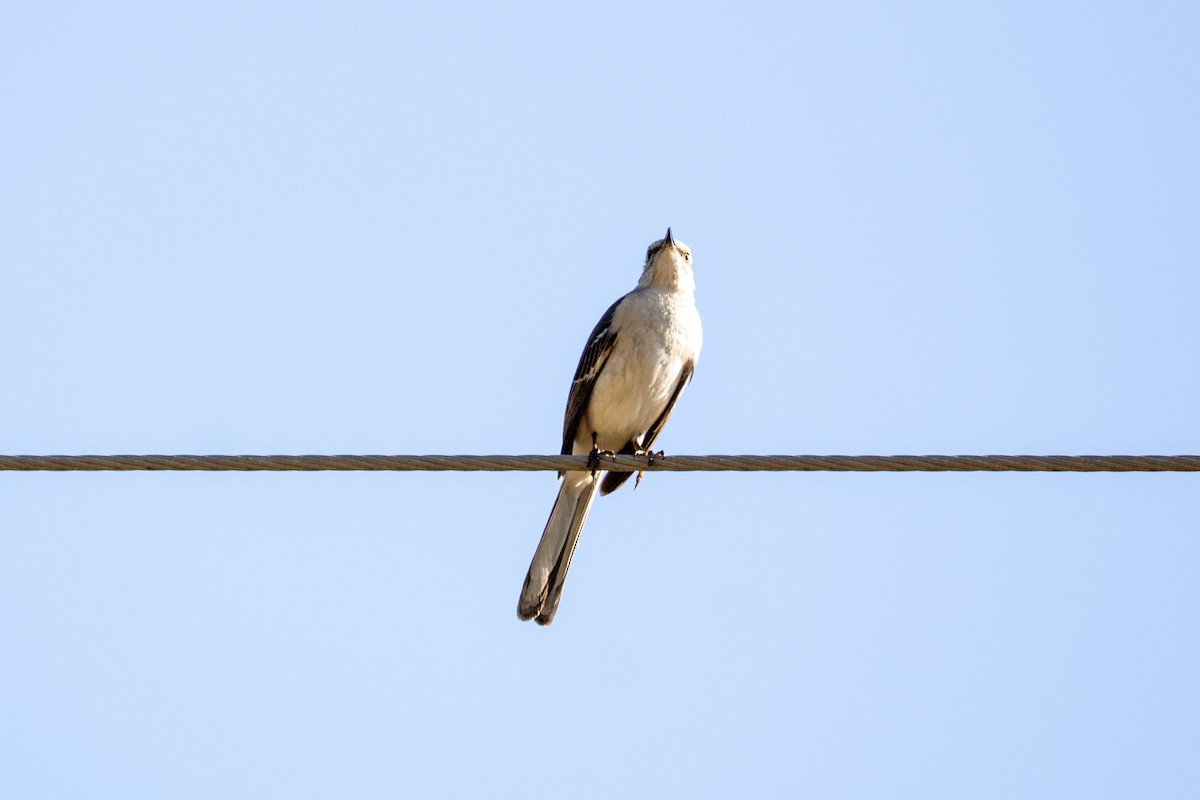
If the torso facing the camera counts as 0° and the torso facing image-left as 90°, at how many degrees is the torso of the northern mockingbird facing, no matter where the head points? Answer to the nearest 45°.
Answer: approximately 315°
